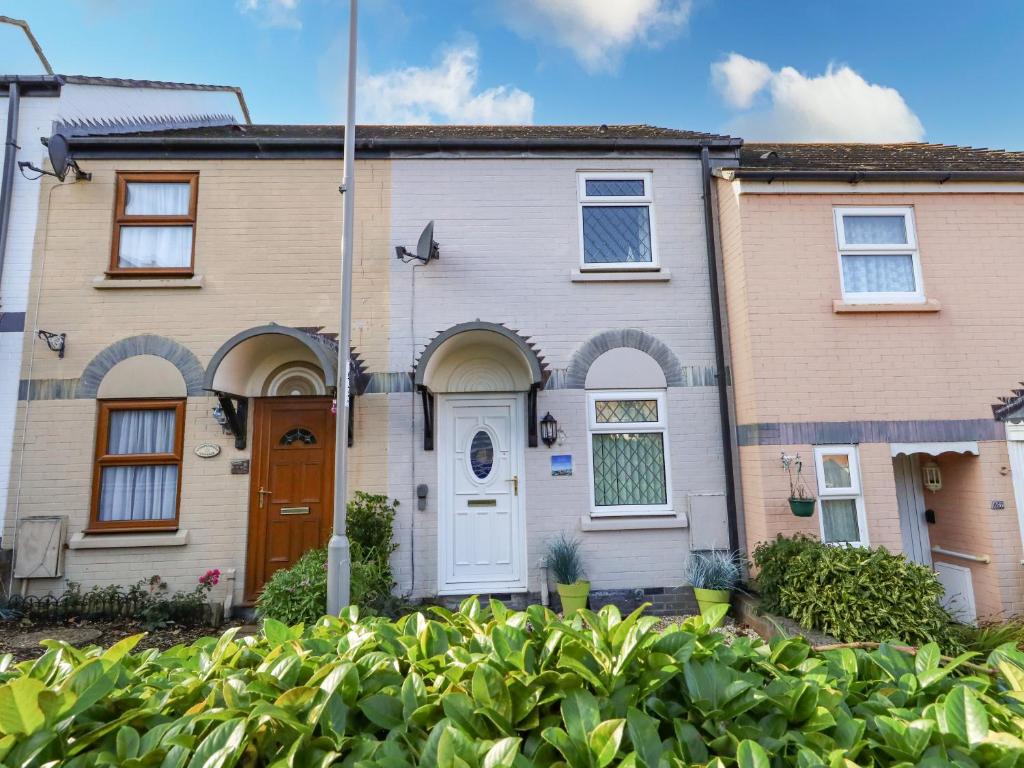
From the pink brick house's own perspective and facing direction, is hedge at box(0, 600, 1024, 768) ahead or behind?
ahead

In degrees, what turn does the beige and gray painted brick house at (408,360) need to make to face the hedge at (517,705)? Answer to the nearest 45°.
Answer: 0° — it already faces it

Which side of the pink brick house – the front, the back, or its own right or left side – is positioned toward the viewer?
front

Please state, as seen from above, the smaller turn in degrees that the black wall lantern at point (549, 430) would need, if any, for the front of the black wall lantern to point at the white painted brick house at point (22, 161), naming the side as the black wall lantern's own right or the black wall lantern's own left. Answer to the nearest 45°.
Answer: approximately 90° to the black wall lantern's own right

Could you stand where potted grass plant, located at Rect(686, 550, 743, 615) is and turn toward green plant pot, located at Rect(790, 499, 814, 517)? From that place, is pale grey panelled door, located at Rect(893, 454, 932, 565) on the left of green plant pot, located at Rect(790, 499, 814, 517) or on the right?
left

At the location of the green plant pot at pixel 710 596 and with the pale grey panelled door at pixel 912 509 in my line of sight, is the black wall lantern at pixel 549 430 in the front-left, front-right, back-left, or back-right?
back-left

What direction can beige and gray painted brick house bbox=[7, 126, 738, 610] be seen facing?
toward the camera

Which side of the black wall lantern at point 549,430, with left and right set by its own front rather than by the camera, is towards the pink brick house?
left

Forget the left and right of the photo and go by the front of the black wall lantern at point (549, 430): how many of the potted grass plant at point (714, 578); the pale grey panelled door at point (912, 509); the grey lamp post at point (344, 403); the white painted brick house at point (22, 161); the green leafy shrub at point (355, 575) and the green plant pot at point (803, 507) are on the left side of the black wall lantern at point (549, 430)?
3

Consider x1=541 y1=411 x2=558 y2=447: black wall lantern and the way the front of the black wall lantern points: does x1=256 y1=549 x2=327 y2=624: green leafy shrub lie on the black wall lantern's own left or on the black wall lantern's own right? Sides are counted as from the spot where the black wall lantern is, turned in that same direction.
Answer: on the black wall lantern's own right

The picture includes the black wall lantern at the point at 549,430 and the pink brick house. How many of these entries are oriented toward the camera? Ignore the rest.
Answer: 2

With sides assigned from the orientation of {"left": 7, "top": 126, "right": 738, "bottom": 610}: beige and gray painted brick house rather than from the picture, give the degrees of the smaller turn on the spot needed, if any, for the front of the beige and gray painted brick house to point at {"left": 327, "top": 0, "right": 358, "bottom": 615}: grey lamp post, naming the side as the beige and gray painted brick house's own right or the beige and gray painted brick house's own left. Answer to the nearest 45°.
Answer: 0° — it already faces it

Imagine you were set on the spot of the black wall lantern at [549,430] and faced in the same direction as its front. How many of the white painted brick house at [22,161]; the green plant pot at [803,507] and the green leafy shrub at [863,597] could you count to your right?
1
